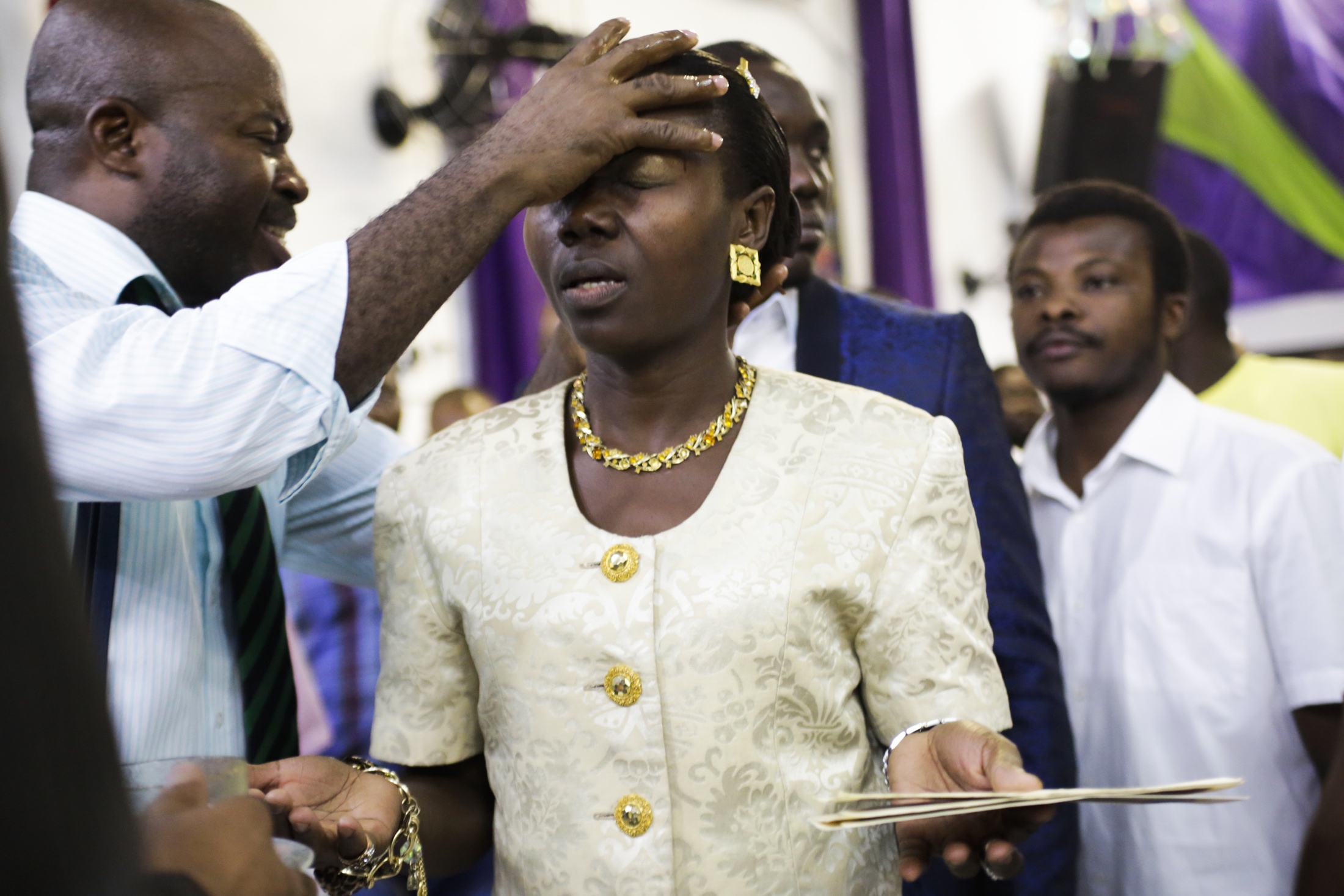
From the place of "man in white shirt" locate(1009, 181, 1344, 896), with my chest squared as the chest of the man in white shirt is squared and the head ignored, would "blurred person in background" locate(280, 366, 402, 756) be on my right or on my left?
on my right

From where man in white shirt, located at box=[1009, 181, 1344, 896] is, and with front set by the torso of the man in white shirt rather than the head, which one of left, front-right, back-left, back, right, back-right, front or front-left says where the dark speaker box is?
back-right

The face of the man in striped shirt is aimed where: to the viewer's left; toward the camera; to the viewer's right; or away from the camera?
to the viewer's right

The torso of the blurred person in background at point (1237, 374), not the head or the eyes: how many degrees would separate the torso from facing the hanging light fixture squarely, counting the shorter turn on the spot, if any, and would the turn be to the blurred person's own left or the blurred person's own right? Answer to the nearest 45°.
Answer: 0° — they already face it

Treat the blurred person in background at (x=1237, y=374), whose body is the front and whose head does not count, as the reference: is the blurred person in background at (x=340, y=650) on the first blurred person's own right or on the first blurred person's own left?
on the first blurred person's own left

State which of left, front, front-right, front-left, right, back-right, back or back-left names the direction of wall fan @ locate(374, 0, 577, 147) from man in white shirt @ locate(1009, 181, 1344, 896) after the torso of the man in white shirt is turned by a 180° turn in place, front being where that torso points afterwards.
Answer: left

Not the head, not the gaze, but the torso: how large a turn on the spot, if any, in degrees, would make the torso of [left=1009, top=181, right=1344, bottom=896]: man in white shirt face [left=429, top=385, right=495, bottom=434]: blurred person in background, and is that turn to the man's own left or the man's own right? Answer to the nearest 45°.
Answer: approximately 90° to the man's own right

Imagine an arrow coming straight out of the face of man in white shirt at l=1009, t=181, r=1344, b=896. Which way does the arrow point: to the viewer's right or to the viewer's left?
to the viewer's left
